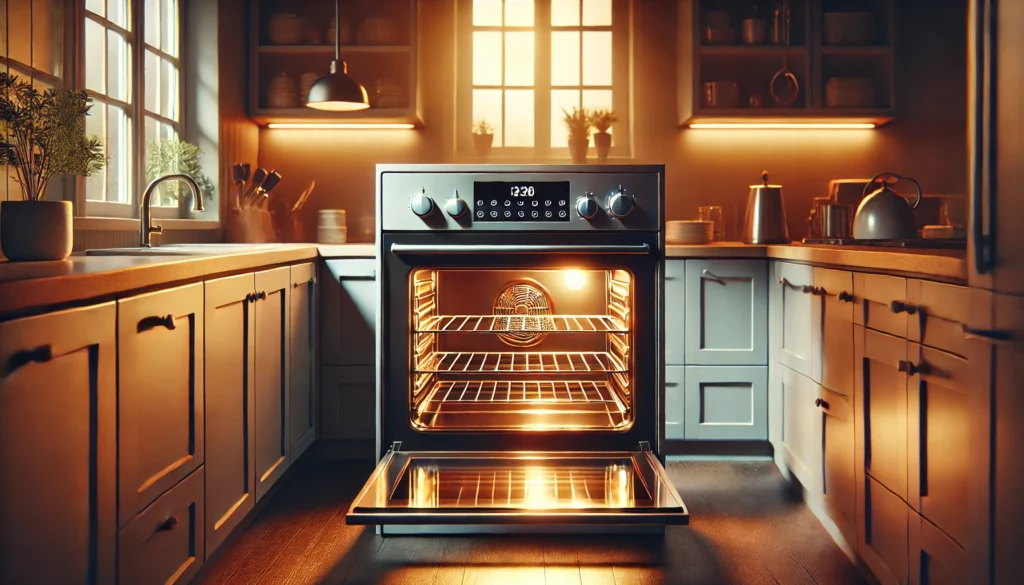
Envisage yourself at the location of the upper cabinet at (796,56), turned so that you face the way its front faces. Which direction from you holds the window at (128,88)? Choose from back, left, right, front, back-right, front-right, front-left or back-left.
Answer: front-right

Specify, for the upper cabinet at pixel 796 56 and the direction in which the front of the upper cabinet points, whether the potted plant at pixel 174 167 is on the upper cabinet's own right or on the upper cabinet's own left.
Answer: on the upper cabinet's own right

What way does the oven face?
toward the camera

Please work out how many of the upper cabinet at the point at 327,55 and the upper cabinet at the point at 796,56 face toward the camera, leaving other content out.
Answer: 2

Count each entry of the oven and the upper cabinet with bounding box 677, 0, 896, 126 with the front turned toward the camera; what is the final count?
2

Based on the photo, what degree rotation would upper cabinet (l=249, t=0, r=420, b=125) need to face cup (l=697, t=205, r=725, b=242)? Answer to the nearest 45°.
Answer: approximately 90° to its left
